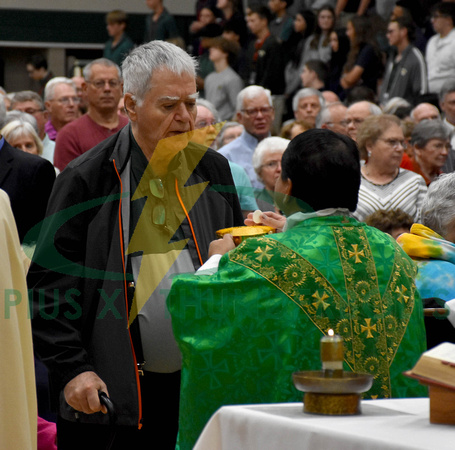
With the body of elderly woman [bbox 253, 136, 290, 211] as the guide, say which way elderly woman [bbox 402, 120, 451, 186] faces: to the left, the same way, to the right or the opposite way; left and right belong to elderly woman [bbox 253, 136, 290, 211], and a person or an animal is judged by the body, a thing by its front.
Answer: the same way

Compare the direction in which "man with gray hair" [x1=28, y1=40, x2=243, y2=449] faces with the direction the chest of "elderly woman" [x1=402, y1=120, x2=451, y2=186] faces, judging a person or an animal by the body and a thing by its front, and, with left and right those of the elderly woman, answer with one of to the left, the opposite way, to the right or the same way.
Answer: the same way

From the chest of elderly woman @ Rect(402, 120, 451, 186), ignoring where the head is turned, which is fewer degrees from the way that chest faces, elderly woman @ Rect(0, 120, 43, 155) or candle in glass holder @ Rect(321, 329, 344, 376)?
the candle in glass holder

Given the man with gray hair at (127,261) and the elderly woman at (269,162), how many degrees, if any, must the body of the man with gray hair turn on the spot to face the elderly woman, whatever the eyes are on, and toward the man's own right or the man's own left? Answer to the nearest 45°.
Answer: approximately 135° to the man's own left

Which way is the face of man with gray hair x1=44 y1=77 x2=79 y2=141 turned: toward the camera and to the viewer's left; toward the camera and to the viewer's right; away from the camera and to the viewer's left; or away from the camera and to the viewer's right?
toward the camera and to the viewer's right

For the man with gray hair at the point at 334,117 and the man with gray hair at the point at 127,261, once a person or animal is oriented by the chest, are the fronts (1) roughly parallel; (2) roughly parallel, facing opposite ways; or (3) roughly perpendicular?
roughly parallel

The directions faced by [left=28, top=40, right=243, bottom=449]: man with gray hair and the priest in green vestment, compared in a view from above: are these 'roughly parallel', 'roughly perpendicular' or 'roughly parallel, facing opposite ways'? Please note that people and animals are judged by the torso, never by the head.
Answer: roughly parallel, facing opposite ways

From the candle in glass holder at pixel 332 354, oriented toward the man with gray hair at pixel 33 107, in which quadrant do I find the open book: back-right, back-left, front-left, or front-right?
back-right

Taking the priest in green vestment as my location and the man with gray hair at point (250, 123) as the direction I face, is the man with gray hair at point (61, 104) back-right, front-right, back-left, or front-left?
front-left

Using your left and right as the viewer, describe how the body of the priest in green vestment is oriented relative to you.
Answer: facing away from the viewer and to the left of the viewer

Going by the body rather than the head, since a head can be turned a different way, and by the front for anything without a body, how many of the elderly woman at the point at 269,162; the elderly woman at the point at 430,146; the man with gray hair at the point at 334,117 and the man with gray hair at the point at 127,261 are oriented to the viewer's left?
0

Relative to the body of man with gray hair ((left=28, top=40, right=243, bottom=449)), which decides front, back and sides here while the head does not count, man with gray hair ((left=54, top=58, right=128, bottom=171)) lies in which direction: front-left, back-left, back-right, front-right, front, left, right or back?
back-left

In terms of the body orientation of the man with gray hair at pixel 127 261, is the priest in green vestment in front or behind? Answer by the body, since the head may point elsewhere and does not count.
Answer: in front

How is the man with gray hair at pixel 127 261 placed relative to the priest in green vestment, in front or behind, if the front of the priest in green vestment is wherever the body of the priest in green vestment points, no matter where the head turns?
in front

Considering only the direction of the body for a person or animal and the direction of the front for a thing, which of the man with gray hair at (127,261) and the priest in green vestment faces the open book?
the man with gray hair

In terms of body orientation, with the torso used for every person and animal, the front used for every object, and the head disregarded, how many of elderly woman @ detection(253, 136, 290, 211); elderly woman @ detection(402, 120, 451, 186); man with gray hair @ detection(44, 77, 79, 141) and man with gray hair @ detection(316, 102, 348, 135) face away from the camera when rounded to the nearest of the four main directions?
0

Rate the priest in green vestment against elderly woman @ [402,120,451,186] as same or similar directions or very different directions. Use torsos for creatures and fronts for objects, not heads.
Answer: very different directions

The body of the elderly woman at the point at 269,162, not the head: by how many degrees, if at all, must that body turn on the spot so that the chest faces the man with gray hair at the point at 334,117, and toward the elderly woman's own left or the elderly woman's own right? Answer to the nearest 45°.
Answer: approximately 135° to the elderly woman's own left

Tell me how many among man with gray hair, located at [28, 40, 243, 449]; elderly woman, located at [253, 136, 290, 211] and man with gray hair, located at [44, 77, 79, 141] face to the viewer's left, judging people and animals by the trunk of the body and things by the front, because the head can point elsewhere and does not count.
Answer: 0

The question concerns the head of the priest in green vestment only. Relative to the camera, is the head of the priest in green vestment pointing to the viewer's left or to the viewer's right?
to the viewer's left

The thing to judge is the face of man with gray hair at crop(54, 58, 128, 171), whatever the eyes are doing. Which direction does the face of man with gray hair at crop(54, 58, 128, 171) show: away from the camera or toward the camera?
toward the camera
